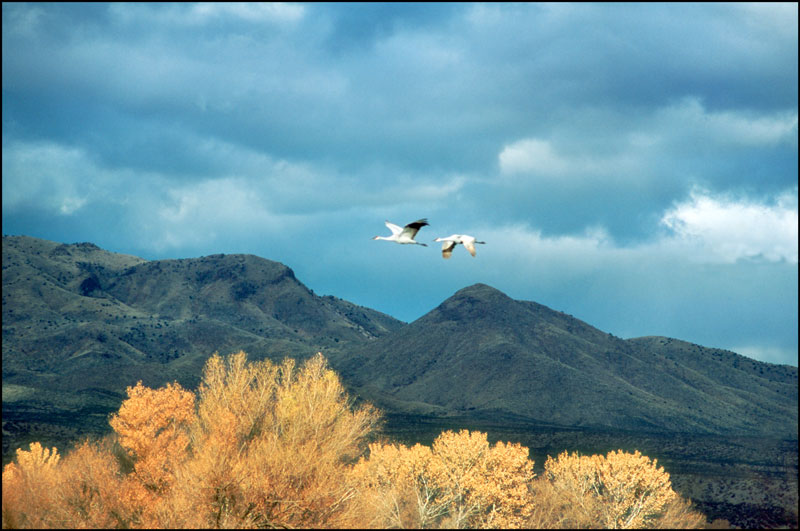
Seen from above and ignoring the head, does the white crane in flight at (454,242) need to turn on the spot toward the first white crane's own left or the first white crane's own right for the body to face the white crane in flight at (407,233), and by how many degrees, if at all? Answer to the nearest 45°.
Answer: approximately 45° to the first white crane's own right

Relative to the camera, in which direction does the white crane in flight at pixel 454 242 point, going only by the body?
to the viewer's left

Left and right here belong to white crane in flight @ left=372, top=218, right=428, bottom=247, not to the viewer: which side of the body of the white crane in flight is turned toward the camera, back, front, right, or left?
left

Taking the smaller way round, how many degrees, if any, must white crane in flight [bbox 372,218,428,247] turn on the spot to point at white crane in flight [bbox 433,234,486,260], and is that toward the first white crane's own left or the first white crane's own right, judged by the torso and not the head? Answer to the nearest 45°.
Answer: approximately 135° to the first white crane's own left

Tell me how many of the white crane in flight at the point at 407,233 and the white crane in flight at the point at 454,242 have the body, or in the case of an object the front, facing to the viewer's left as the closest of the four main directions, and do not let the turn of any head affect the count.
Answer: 2
